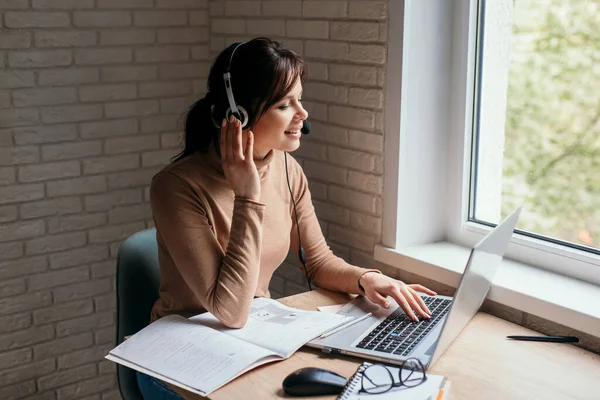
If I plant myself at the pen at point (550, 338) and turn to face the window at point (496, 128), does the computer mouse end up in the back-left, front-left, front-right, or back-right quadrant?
back-left

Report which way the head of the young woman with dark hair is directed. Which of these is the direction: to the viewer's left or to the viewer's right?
to the viewer's right

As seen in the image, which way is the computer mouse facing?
to the viewer's right

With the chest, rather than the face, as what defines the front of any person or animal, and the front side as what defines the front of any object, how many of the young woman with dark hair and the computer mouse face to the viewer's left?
0
